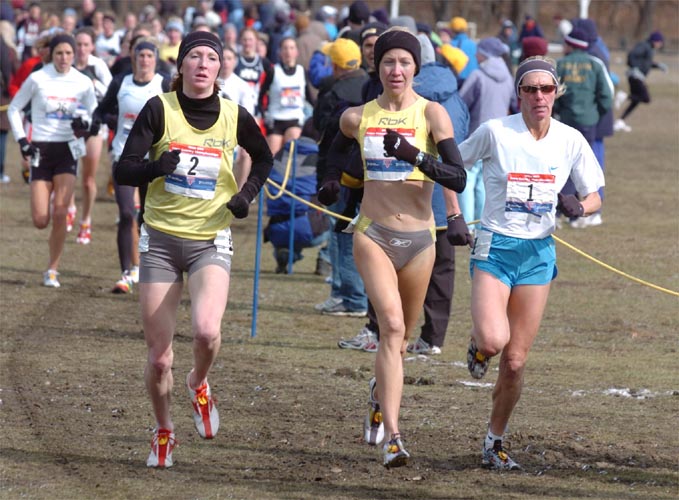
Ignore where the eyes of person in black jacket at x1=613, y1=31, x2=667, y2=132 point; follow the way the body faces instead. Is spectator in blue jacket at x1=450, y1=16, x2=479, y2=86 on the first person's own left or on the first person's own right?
on the first person's own right

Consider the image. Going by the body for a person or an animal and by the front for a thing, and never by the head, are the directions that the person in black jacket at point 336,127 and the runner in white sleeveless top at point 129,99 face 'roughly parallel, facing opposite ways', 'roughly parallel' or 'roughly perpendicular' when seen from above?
roughly perpendicular

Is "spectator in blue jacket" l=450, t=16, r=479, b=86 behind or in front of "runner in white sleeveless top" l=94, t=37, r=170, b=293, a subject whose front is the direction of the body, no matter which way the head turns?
behind

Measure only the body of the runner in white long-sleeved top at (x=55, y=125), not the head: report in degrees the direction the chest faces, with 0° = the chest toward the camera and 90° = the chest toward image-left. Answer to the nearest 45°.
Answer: approximately 0°

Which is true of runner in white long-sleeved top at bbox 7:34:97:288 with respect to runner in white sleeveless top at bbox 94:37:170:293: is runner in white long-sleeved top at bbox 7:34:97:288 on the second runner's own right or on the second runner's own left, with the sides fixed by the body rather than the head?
on the second runner's own right
